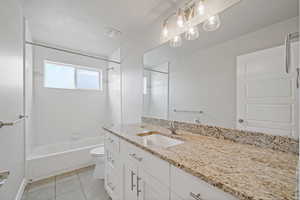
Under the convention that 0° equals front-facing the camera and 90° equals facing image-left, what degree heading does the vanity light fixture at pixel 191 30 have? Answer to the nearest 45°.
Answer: approximately 45°

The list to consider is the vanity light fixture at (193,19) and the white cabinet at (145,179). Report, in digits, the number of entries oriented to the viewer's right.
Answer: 0

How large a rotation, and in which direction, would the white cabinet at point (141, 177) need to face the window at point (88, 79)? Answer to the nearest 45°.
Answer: approximately 90° to its right

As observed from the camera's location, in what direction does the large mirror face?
facing the viewer and to the left of the viewer

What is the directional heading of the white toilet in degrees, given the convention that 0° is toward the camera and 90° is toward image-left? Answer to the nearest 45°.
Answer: approximately 90°

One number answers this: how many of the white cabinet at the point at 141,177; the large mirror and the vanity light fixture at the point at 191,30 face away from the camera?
0

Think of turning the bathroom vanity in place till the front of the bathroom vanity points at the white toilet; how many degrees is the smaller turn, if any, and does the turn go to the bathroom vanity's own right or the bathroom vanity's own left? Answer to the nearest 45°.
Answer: approximately 90° to the bathroom vanity's own right

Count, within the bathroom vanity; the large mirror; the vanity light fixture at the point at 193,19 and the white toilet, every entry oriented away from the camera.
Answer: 0

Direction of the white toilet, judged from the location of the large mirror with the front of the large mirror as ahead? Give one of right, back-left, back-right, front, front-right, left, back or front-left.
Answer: front-right
